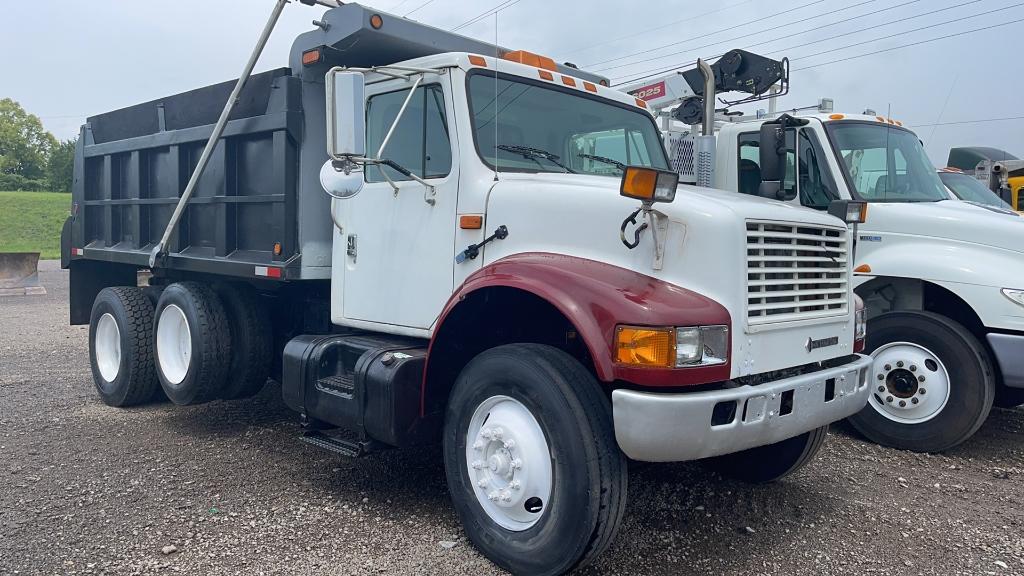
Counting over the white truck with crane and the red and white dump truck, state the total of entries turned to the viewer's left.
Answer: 0

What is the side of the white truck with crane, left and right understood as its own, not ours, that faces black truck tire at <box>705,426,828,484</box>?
right

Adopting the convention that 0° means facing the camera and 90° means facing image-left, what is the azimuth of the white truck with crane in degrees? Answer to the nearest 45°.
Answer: approximately 315°

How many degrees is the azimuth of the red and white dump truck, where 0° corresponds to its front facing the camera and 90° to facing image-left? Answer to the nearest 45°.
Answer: approximately 315°

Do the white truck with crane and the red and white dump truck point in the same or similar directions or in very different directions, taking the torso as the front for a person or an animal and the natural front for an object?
same or similar directions

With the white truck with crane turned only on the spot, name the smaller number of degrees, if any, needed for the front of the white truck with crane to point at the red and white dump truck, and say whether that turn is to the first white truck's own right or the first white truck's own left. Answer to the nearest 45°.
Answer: approximately 90° to the first white truck's own right

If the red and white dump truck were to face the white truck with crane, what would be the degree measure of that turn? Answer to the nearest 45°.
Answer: approximately 90° to its left
